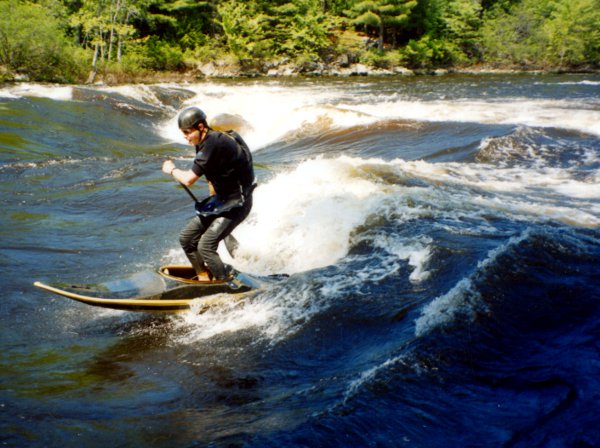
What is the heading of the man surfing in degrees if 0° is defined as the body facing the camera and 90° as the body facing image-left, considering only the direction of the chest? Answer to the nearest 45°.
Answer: approximately 90°

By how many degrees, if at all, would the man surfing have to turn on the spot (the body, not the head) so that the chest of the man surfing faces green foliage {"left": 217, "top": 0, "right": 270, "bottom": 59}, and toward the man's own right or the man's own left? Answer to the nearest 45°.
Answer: approximately 90° to the man's own right

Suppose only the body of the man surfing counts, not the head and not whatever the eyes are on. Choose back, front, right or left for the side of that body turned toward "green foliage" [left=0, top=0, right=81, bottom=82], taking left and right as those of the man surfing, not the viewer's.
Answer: right

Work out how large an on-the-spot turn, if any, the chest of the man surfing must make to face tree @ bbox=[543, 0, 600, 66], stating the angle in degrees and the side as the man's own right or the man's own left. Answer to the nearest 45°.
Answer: approximately 135° to the man's own right
